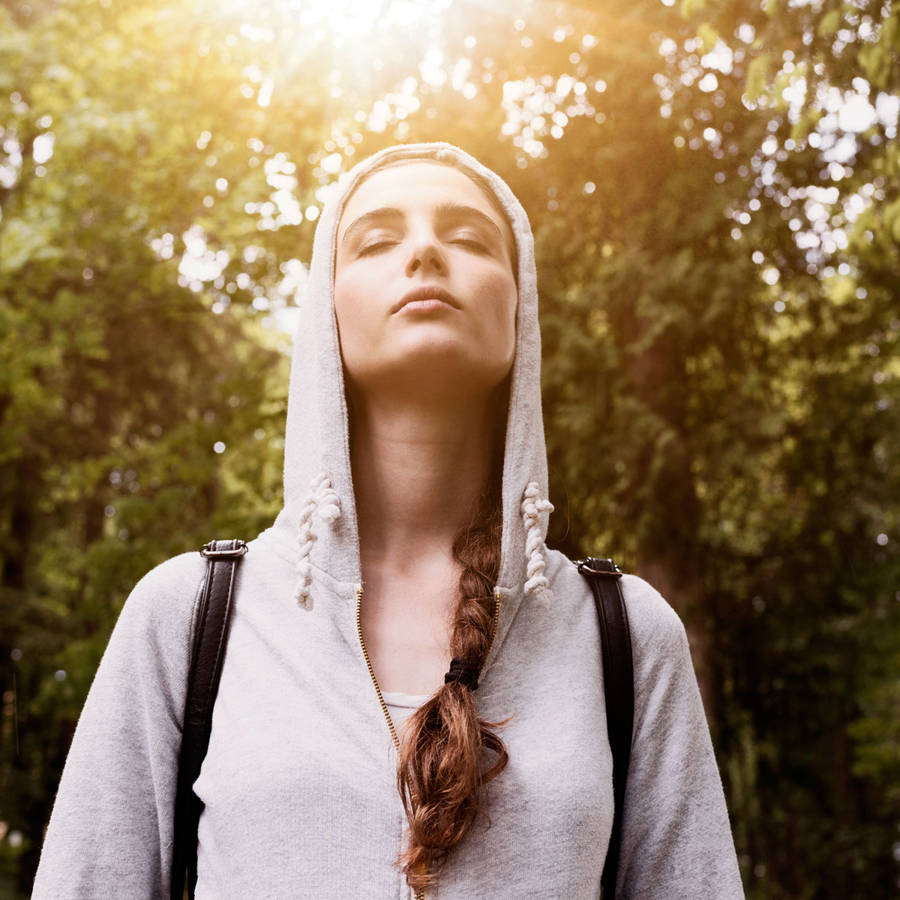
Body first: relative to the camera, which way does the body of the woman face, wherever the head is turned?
toward the camera
